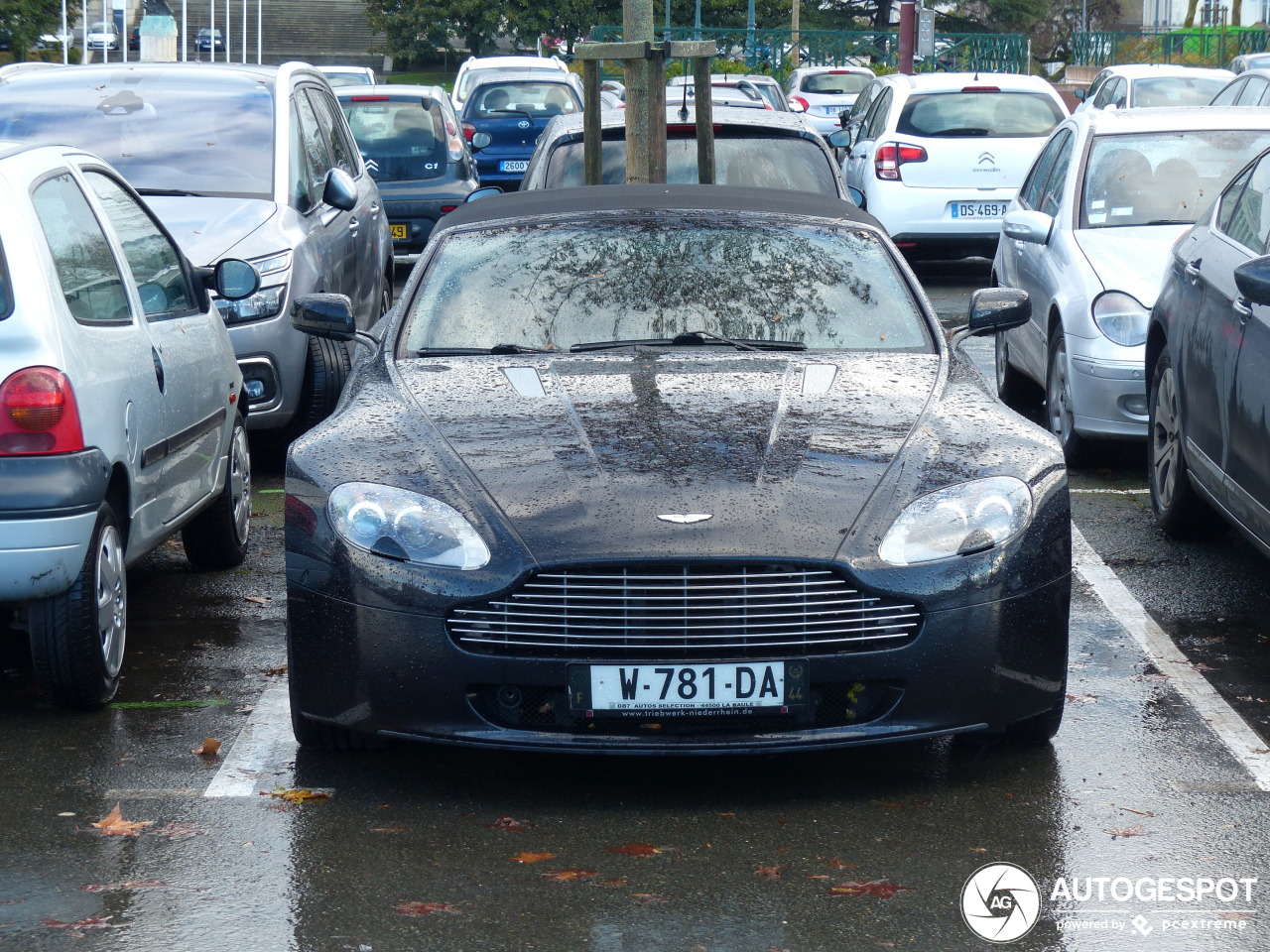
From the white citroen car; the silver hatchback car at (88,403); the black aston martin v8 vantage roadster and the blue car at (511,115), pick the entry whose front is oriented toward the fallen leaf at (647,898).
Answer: the black aston martin v8 vantage roadster

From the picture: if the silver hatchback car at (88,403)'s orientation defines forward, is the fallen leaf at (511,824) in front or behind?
behind

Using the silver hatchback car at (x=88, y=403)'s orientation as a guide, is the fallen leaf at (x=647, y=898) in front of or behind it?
behind

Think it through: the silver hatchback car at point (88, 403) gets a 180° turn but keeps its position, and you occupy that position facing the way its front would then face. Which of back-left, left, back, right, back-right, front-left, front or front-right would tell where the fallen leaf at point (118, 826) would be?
front

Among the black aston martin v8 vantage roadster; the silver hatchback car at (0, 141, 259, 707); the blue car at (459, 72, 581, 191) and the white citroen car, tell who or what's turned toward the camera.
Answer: the black aston martin v8 vantage roadster

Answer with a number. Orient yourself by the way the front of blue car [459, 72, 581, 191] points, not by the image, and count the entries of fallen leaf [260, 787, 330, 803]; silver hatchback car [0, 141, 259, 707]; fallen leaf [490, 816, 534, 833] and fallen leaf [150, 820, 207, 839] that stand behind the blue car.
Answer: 4

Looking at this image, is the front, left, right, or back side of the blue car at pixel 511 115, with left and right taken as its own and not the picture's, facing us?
back

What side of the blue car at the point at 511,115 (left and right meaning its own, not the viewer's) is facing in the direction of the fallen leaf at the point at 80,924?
back

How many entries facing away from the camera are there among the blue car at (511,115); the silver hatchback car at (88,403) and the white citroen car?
3

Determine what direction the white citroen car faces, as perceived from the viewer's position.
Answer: facing away from the viewer

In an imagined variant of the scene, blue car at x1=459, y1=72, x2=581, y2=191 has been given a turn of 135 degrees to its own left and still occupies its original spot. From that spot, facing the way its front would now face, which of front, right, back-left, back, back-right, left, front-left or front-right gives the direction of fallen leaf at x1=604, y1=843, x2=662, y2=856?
front-left

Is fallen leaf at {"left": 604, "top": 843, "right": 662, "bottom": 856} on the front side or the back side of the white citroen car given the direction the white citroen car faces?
on the back side

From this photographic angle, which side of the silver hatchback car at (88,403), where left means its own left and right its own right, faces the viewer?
back

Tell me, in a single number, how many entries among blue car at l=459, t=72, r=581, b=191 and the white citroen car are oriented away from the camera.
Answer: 2

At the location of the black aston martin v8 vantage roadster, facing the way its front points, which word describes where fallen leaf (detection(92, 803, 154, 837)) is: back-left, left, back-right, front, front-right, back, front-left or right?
right

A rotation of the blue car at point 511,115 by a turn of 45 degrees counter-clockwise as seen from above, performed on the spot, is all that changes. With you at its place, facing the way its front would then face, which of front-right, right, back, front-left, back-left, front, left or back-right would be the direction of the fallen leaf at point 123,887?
back-left
